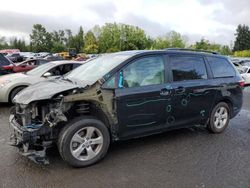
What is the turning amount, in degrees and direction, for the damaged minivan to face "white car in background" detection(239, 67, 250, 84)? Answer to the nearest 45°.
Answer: approximately 180°

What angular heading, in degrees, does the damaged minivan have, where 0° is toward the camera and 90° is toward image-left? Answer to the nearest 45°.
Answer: approximately 45°

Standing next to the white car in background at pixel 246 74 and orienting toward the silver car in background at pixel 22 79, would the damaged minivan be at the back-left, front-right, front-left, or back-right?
front-left

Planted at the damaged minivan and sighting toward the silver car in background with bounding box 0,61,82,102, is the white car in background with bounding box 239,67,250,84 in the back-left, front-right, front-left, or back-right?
front-right

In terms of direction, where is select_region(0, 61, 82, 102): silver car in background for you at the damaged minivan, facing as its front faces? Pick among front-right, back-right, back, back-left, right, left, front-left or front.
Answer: right

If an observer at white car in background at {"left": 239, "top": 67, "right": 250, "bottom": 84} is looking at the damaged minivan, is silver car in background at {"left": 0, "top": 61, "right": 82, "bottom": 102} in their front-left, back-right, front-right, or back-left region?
front-right
